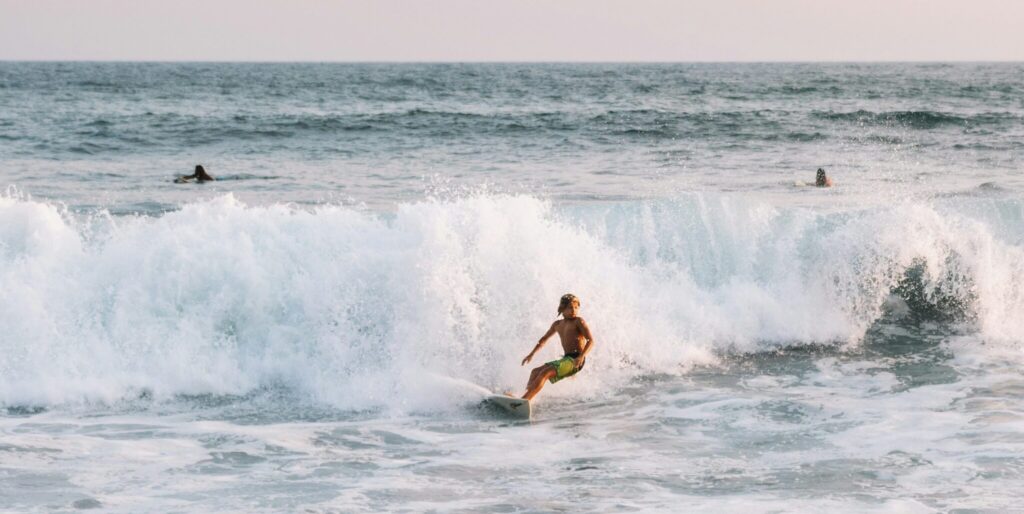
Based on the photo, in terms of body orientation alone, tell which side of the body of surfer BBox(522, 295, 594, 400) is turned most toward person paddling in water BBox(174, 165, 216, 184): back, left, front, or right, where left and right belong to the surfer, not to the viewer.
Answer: back

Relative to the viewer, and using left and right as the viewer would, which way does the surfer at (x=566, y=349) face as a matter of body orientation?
facing the viewer and to the left of the viewer
